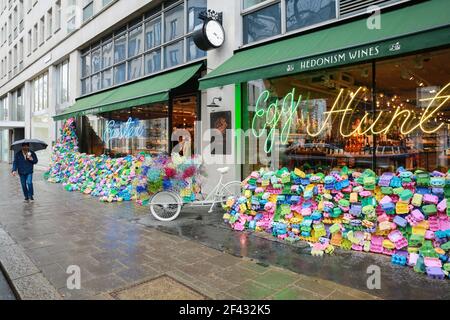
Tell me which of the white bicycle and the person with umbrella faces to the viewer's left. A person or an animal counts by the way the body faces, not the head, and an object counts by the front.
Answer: the white bicycle

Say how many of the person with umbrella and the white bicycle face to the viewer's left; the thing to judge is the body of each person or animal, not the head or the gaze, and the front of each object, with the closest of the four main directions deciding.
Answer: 1

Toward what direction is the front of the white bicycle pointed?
to the viewer's left

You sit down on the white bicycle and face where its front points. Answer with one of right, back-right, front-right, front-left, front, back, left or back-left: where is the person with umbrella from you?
front-right

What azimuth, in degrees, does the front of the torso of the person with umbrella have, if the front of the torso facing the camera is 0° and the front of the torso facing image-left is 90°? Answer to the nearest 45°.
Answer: approximately 0°

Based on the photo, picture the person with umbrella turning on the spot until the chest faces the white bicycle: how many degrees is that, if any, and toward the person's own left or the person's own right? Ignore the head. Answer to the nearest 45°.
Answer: approximately 45° to the person's own left

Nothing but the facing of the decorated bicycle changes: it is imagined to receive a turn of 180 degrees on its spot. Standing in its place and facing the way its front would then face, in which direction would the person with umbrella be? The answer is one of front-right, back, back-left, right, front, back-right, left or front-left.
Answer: back-left
